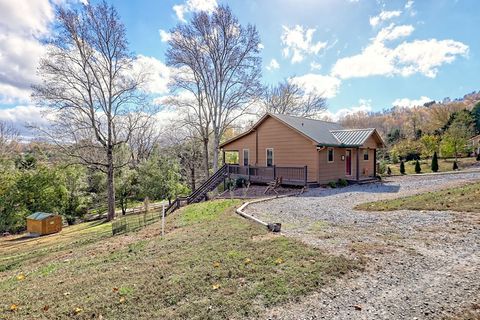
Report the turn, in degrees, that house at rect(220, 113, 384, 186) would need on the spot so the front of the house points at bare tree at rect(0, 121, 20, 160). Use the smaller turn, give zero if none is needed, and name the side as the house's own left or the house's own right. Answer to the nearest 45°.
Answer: approximately 135° to the house's own right

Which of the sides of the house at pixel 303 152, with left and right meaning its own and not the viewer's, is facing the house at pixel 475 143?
left

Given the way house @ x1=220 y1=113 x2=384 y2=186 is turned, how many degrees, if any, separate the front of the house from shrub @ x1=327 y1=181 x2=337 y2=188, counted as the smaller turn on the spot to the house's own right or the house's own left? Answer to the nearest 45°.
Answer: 0° — it already faces it

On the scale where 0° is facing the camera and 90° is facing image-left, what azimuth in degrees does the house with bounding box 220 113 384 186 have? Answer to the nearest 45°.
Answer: approximately 315°

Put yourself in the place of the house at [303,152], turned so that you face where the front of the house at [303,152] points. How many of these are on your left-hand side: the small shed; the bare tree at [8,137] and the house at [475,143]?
1
